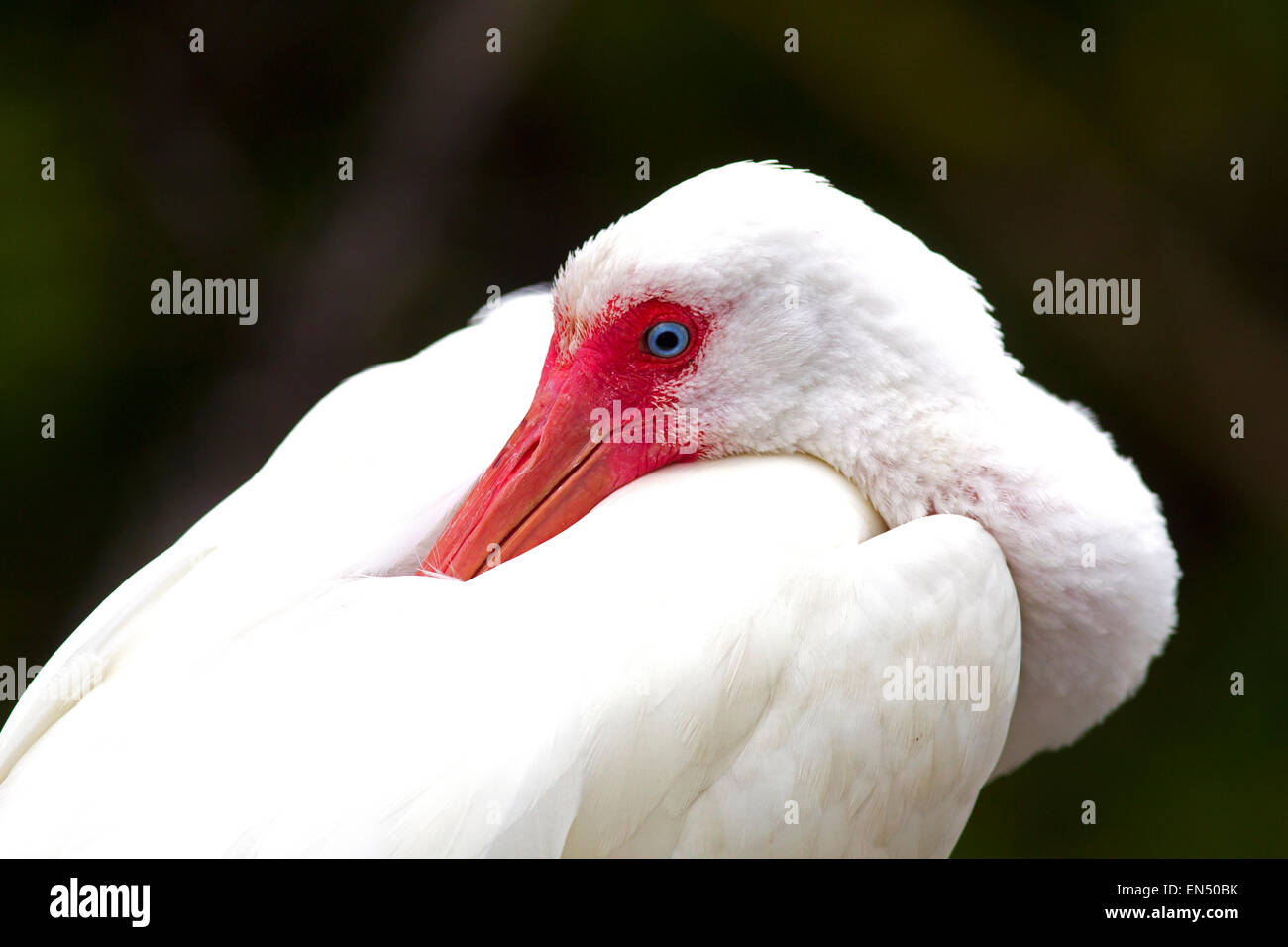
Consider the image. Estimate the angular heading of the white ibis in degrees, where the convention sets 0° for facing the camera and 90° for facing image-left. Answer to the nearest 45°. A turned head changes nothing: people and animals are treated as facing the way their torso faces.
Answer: approximately 270°
